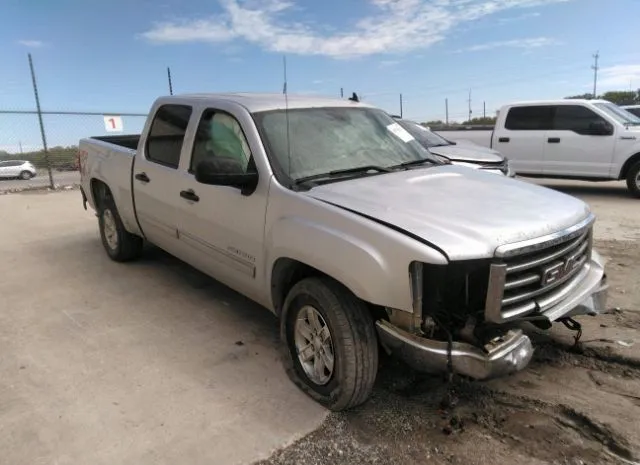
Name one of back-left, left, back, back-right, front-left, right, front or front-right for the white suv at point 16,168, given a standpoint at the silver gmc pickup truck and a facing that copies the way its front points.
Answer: back

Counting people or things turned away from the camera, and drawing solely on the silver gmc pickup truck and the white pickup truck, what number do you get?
0

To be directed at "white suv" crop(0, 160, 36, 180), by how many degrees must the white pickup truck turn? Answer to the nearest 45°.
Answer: approximately 180°

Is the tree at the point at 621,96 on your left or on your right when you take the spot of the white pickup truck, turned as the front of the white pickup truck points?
on your left

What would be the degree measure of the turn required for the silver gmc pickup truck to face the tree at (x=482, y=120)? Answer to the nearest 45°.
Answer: approximately 135° to its left

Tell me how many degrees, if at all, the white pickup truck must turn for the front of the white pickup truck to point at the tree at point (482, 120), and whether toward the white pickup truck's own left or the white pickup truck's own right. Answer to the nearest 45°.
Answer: approximately 90° to the white pickup truck's own left

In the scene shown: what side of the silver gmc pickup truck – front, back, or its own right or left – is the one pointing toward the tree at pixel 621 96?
left

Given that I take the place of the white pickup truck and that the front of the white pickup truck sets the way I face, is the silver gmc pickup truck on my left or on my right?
on my right

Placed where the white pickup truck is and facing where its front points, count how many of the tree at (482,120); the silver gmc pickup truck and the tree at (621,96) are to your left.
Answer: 2

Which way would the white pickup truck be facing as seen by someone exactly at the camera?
facing to the right of the viewer

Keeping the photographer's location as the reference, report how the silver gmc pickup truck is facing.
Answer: facing the viewer and to the right of the viewer
